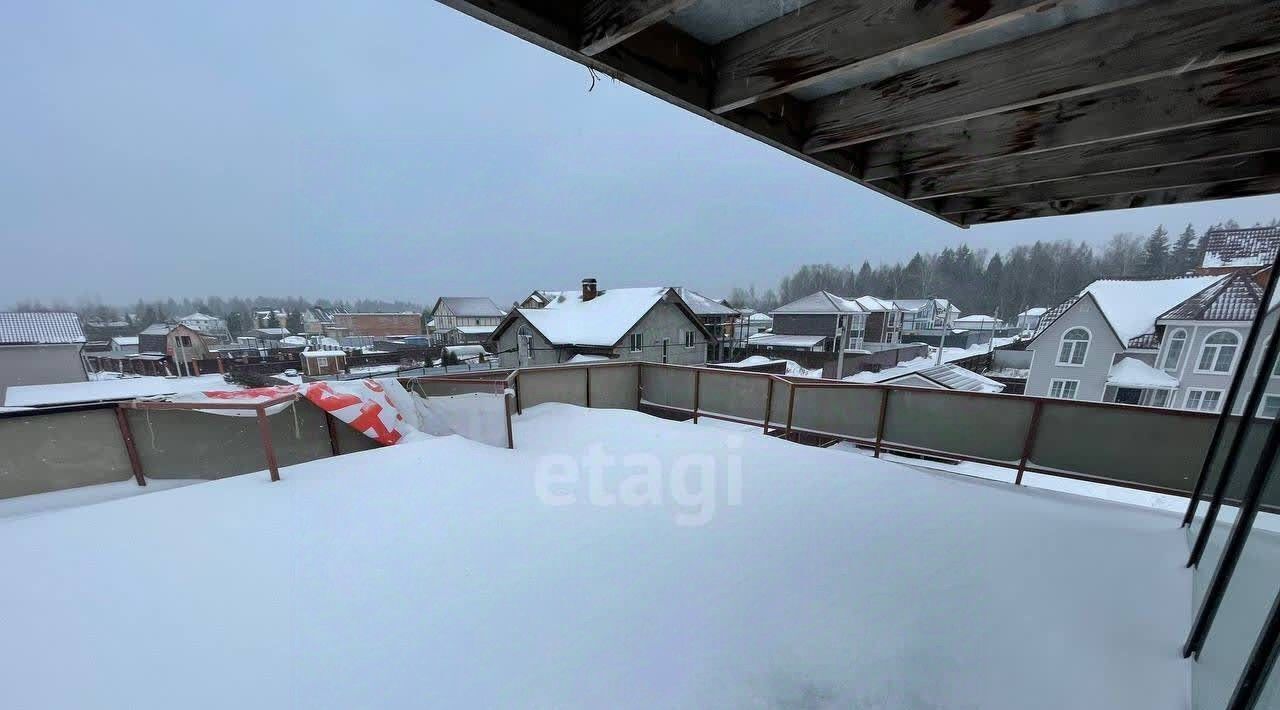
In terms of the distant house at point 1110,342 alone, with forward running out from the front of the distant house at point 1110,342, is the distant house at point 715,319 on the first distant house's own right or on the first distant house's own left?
on the first distant house's own right

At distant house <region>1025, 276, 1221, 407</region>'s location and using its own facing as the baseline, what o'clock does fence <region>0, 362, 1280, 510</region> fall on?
The fence is roughly at 12 o'clock from the distant house.

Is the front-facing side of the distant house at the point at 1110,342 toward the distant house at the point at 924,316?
no

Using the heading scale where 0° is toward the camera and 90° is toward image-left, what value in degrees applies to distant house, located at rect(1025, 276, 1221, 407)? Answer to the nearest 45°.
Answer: approximately 0°

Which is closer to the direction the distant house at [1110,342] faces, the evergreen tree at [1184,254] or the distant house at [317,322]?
the distant house

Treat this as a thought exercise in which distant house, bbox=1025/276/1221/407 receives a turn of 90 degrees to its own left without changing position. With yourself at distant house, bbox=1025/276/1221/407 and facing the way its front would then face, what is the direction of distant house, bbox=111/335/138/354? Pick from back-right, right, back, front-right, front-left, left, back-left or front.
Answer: back-right

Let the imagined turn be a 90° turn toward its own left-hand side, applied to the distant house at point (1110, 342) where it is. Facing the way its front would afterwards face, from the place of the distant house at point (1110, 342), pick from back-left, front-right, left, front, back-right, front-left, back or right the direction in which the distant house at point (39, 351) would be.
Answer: back-right

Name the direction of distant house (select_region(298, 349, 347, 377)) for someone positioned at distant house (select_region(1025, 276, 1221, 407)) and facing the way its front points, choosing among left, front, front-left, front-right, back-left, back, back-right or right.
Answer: front-right

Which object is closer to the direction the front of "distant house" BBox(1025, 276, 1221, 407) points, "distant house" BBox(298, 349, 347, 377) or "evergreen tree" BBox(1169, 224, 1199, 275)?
the distant house

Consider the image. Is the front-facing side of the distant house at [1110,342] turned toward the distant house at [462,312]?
no

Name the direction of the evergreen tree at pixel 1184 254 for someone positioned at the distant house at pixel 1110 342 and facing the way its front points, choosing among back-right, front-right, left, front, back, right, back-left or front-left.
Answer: back
